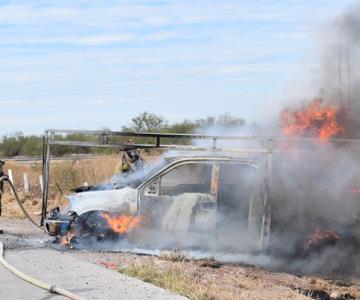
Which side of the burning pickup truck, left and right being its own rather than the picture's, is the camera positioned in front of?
left
